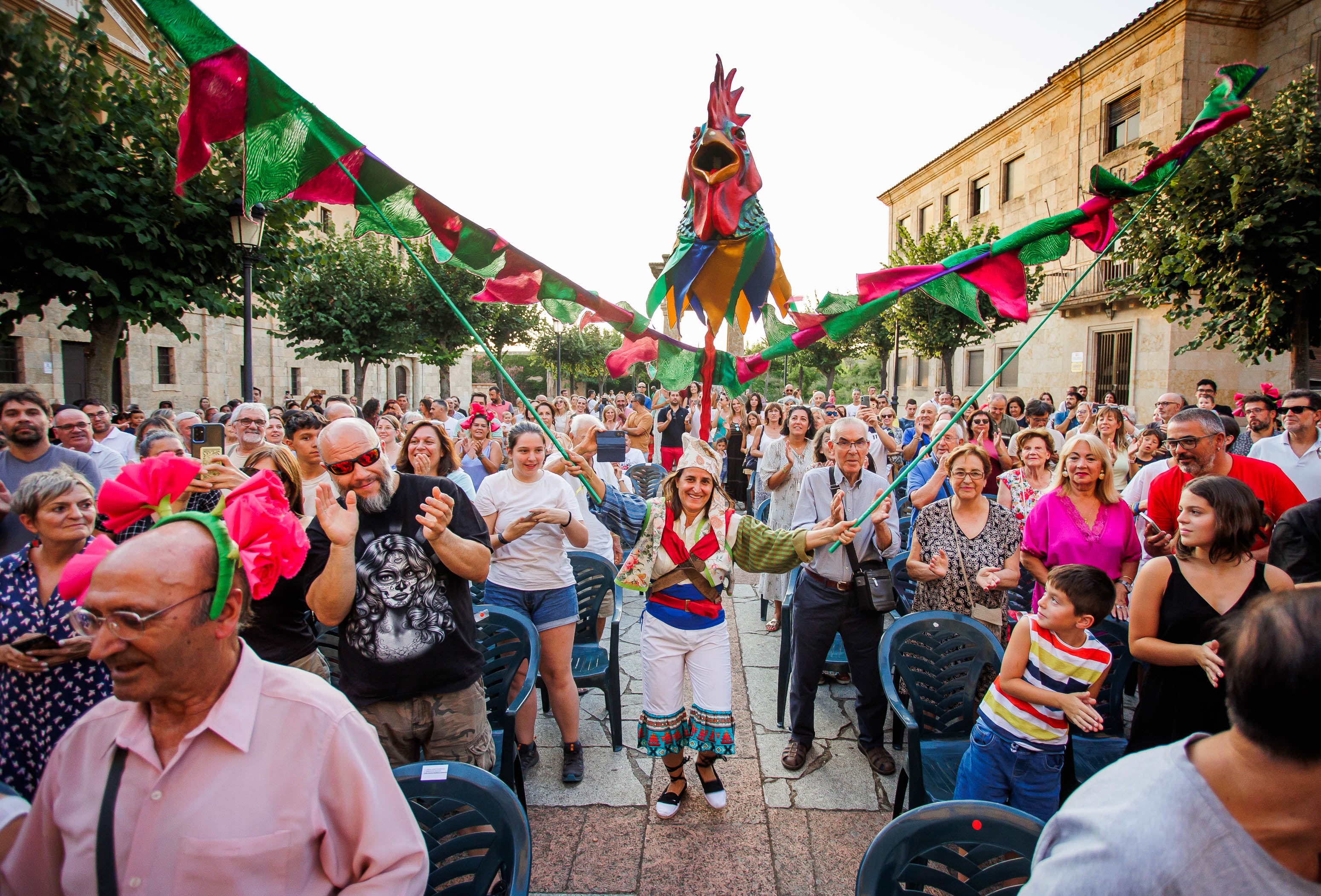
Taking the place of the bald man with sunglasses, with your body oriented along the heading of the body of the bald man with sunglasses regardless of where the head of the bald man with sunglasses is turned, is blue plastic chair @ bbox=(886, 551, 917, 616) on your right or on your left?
on your left

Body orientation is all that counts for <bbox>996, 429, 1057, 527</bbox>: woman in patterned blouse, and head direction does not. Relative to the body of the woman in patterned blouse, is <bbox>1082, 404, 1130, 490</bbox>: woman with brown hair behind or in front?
behind

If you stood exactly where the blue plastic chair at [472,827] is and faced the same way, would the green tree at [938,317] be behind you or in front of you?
behind

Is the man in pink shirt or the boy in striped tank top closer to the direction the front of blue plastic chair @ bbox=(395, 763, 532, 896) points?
the man in pink shirt

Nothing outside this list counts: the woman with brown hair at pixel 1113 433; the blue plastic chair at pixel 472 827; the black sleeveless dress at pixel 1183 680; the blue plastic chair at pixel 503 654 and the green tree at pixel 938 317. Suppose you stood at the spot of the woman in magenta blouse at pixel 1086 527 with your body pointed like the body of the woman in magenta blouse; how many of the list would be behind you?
2
